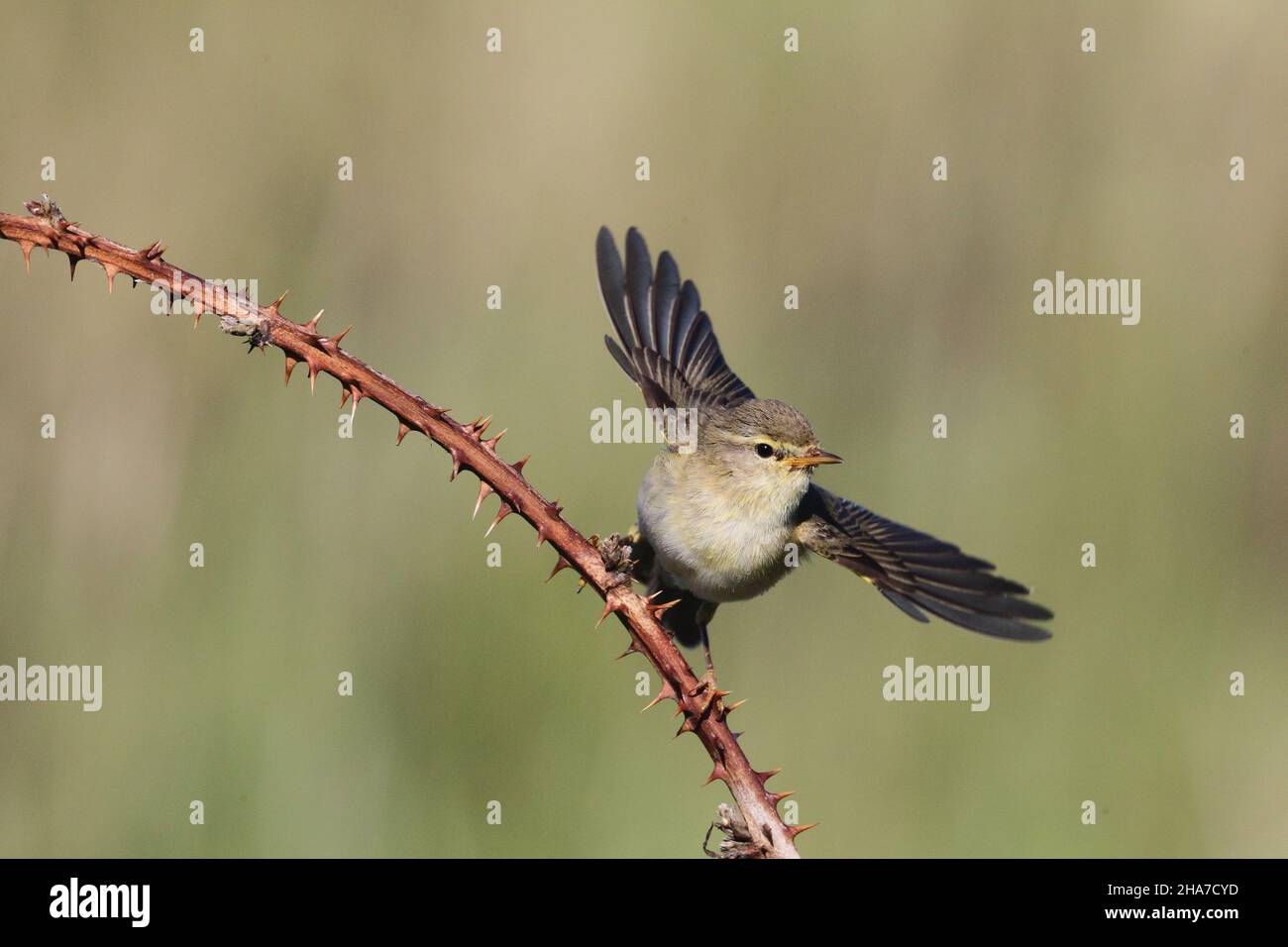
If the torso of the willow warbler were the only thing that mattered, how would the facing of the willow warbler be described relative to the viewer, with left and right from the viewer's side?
facing the viewer and to the right of the viewer
